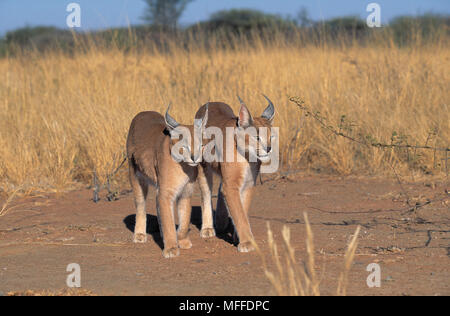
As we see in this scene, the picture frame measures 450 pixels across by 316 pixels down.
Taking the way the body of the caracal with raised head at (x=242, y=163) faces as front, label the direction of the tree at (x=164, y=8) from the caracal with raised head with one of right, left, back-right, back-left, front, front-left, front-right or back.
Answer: back-left

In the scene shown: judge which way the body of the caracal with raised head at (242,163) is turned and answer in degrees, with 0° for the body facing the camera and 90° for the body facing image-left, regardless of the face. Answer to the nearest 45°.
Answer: approximately 315°

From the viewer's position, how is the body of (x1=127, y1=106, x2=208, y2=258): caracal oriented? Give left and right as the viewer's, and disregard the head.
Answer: facing the viewer and to the right of the viewer

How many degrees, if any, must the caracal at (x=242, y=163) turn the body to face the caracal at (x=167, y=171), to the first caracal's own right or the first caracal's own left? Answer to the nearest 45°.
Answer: approximately 135° to the first caracal's own right

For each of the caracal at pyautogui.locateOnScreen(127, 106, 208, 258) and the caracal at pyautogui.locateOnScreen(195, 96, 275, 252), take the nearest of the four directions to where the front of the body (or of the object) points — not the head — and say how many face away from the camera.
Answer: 0

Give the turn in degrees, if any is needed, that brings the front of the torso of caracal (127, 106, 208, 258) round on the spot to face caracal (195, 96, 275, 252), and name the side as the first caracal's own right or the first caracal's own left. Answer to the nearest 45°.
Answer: approximately 45° to the first caracal's own left

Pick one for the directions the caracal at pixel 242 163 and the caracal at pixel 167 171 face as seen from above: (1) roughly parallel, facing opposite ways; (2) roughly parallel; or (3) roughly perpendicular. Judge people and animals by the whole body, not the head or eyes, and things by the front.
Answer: roughly parallel
